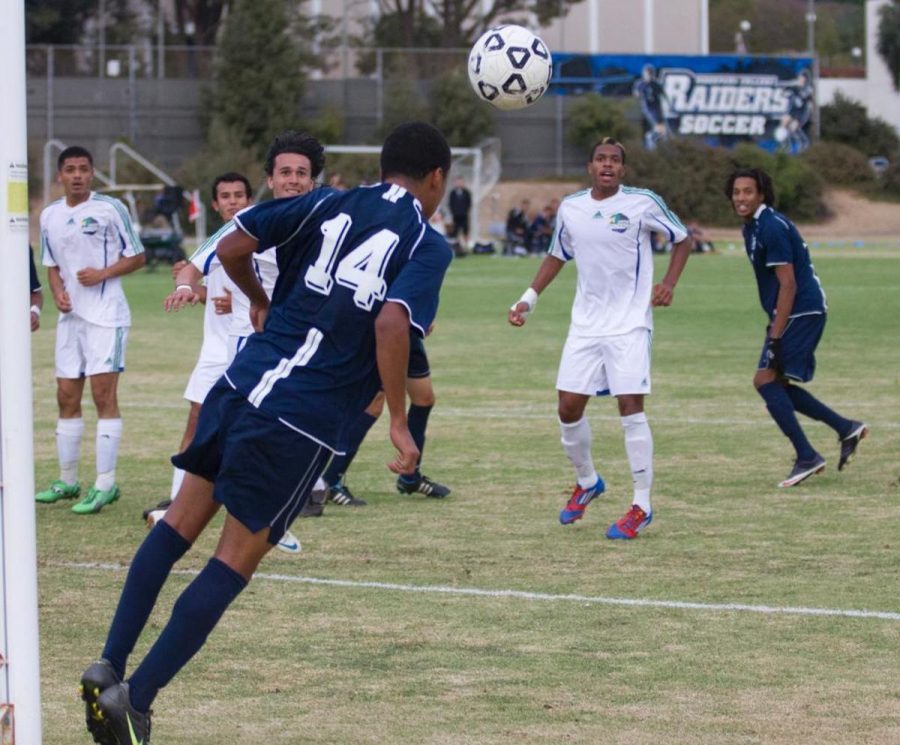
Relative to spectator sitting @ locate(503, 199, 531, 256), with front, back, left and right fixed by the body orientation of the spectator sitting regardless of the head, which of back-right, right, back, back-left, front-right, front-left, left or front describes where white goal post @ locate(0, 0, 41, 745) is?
front

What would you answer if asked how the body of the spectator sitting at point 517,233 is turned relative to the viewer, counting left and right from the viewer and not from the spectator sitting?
facing the viewer

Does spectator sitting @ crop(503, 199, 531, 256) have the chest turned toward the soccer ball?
yes
